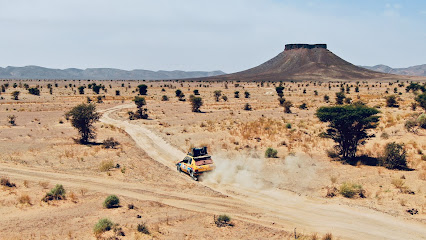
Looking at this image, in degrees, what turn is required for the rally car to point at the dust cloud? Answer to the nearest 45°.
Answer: approximately 135° to its right

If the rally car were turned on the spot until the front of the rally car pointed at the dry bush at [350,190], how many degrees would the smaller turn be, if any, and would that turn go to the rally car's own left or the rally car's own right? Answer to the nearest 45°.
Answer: approximately 180°

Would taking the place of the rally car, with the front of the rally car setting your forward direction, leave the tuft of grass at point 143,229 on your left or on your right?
on your left

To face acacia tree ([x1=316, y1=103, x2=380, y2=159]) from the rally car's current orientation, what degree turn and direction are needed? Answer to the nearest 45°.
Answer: approximately 135° to its right

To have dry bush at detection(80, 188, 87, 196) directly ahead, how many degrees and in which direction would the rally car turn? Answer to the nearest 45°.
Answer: approximately 90° to its left

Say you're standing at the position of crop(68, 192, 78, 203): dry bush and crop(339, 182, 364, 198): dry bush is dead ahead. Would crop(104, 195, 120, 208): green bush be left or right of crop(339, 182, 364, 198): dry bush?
right

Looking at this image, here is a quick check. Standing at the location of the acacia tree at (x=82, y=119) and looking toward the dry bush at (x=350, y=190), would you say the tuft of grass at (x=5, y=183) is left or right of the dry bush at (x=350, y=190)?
right
